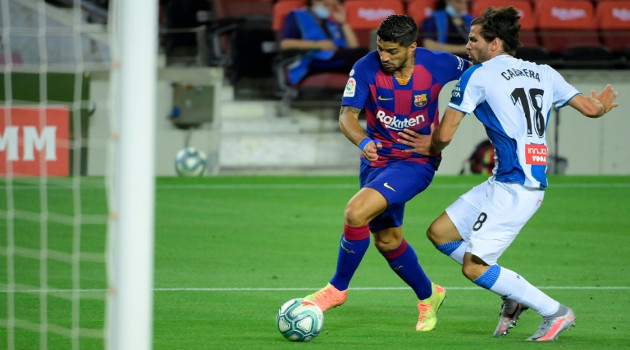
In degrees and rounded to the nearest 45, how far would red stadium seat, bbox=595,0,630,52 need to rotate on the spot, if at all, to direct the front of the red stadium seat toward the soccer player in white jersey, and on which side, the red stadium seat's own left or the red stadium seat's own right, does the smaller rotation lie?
0° — it already faces them

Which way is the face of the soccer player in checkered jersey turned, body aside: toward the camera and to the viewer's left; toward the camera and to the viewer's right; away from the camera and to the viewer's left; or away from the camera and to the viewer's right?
toward the camera and to the viewer's left

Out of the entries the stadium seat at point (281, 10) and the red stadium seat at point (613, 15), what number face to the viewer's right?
0

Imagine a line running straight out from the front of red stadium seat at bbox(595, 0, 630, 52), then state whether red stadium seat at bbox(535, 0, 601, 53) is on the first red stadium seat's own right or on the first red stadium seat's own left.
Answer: on the first red stadium seat's own right

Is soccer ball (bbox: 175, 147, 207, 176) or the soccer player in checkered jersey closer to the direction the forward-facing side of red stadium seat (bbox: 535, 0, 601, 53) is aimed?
the soccer player in checkered jersey

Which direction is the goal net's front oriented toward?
to the viewer's right

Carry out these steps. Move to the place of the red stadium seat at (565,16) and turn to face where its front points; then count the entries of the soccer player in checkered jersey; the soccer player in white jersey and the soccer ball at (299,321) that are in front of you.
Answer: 3

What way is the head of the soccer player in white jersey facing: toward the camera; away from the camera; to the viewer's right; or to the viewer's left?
to the viewer's left

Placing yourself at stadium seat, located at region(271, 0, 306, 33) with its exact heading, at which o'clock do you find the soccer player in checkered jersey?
The soccer player in checkered jersey is roughly at 12 o'clock from the stadium seat.

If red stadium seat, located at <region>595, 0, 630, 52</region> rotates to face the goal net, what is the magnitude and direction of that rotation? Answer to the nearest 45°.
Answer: approximately 45° to its right

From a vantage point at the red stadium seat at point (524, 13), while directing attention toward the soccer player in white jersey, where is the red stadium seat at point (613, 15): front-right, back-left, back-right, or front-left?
back-left

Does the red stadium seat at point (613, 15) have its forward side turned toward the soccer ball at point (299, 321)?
yes

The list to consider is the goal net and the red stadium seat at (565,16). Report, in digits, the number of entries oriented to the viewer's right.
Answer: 1

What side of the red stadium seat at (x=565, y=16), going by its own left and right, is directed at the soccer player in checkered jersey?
front
